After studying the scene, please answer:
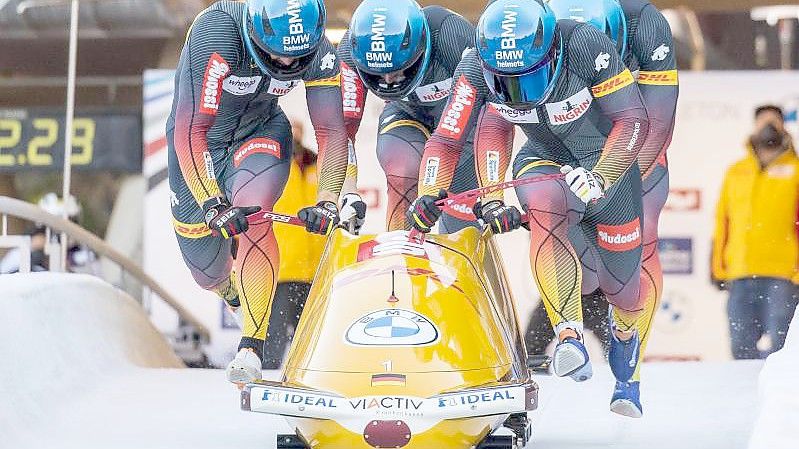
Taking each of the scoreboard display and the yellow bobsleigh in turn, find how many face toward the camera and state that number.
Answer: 2

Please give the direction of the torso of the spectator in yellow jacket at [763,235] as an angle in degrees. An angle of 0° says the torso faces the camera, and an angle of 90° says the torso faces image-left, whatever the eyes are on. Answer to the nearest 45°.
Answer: approximately 0°

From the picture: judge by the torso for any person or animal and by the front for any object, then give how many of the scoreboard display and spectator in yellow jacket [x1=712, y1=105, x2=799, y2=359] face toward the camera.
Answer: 2

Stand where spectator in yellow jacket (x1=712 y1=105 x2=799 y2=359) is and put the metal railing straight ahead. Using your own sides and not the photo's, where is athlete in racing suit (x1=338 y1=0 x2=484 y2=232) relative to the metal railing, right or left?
left

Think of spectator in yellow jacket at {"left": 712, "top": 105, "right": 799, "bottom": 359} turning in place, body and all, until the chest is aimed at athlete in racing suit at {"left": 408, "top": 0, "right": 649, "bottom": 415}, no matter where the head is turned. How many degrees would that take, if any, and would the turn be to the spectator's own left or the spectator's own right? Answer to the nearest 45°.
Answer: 0° — they already face them

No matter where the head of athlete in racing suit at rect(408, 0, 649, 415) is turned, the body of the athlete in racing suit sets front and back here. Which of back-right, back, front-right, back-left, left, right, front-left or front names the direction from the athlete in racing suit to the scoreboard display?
back-right

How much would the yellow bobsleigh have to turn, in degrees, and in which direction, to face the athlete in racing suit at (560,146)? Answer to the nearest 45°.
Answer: approximately 135° to its left
